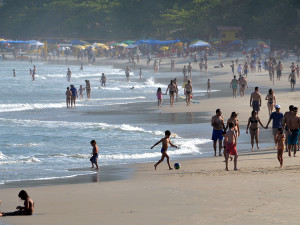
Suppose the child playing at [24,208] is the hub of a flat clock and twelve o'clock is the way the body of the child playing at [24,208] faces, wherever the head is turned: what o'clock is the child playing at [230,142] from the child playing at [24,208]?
the child playing at [230,142] is roughly at 5 o'clock from the child playing at [24,208].

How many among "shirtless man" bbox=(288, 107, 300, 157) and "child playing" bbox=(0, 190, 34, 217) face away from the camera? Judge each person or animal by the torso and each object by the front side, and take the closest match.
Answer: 1

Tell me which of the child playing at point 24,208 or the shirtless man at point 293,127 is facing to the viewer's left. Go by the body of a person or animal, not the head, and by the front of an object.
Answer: the child playing

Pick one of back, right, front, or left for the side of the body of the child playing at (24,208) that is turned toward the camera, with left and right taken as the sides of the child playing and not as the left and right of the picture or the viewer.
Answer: left

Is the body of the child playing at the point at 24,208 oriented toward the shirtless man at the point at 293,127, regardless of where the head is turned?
no

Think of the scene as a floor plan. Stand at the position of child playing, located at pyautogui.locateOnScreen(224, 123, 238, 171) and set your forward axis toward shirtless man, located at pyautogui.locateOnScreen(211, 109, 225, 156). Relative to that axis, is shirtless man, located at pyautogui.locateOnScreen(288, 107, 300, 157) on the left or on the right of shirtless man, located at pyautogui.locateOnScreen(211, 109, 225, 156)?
right
